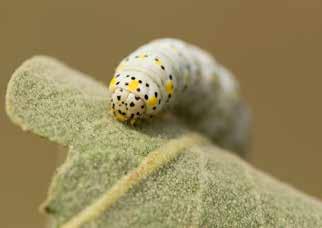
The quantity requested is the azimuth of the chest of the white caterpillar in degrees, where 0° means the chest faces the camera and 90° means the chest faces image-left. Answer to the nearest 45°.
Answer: approximately 45°
